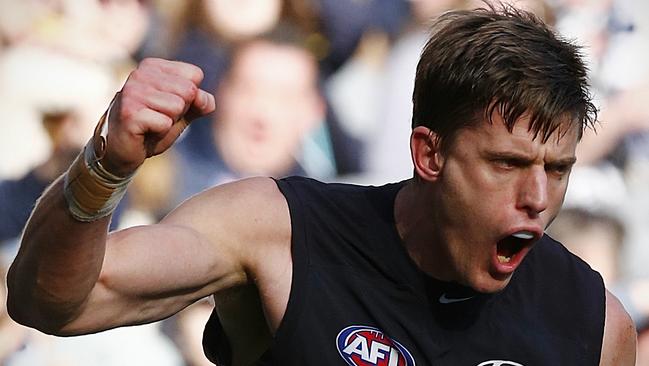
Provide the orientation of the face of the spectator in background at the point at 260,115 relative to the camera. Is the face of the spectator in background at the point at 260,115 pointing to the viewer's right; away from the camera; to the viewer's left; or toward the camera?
toward the camera

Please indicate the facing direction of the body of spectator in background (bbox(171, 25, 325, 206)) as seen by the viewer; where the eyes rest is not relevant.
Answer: toward the camera

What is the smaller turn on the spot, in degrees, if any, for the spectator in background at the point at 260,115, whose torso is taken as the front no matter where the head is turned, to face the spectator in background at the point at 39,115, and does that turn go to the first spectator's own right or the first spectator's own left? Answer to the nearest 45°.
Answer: approximately 90° to the first spectator's own right
